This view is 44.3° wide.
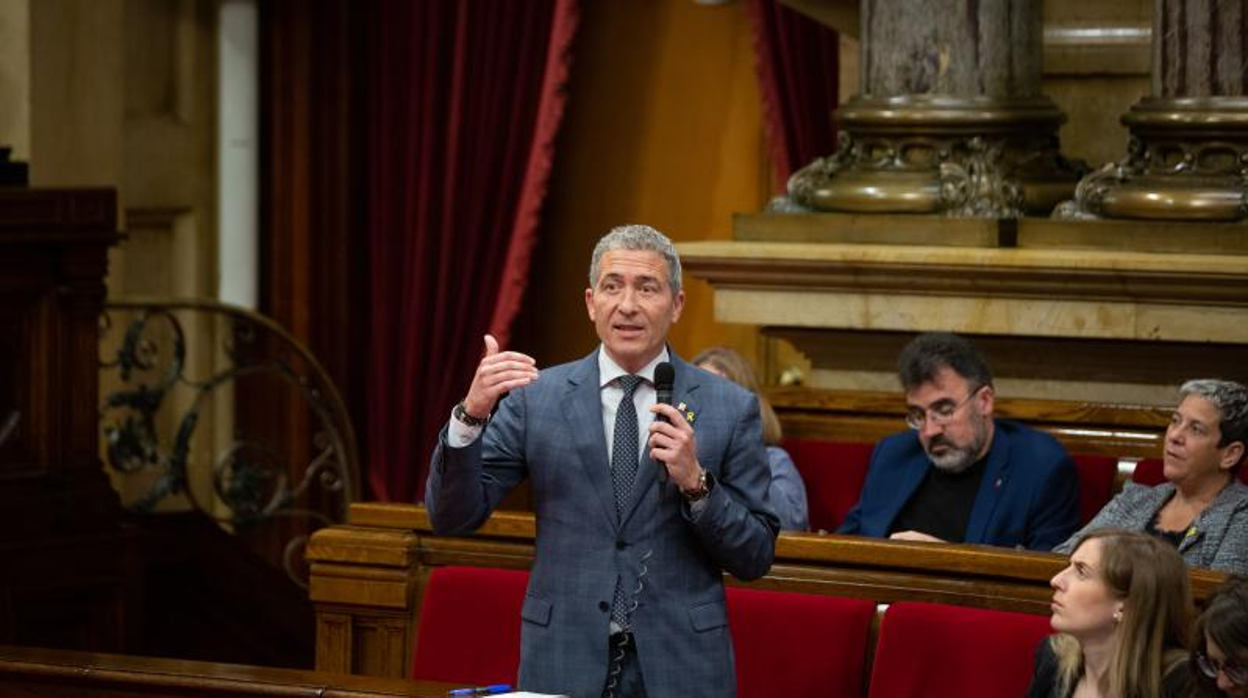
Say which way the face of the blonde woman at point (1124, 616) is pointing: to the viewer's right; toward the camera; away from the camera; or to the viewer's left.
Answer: to the viewer's left

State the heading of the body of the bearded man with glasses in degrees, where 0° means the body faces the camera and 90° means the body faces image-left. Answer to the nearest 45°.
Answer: approximately 45°

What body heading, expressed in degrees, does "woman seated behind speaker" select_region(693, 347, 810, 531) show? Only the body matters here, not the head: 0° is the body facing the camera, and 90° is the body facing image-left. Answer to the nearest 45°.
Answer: approximately 45°

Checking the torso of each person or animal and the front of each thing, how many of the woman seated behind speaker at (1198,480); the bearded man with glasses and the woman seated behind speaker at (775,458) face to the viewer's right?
0

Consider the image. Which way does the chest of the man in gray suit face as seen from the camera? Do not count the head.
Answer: toward the camera

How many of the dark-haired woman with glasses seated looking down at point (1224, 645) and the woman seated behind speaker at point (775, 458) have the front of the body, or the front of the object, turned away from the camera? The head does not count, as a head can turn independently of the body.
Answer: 0

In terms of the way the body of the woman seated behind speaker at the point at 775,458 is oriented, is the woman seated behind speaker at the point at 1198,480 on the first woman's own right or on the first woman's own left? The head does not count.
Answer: on the first woman's own left

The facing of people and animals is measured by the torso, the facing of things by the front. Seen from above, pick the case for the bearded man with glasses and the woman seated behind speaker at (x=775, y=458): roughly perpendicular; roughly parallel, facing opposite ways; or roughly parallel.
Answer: roughly parallel

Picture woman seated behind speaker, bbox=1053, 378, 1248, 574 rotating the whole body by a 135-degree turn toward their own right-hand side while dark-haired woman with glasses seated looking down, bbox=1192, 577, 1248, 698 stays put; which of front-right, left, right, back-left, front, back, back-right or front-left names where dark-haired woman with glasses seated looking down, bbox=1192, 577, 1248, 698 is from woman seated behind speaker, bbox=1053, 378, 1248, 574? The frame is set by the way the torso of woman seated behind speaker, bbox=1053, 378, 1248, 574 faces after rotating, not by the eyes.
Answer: back

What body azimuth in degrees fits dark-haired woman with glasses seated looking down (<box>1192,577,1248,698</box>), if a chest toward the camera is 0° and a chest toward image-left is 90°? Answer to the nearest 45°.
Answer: approximately 45°

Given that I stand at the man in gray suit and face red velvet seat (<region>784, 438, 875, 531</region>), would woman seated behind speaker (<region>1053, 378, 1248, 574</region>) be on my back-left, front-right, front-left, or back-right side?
front-right

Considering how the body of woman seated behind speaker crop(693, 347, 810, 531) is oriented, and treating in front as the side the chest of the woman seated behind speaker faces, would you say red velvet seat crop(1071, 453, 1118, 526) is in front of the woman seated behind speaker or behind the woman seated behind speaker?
behind

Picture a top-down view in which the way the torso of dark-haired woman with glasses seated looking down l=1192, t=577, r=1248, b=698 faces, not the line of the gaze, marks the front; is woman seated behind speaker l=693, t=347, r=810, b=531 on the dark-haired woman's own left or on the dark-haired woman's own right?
on the dark-haired woman's own right

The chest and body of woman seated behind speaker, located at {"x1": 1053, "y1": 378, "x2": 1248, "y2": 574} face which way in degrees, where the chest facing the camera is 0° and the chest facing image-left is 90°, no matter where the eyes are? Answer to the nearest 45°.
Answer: approximately 45°

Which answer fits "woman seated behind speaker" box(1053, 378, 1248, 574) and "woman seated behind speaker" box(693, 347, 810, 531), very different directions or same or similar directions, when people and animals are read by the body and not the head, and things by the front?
same or similar directions
